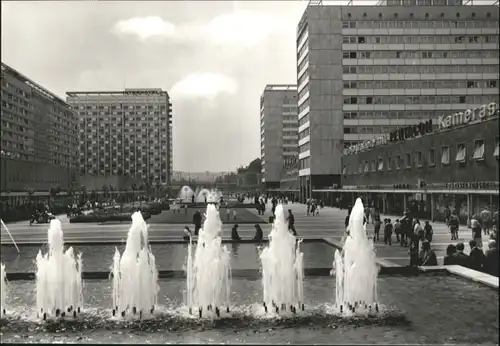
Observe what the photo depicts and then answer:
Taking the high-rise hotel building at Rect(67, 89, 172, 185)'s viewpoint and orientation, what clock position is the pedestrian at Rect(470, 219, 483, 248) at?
The pedestrian is roughly at 11 o'clock from the high-rise hotel building.

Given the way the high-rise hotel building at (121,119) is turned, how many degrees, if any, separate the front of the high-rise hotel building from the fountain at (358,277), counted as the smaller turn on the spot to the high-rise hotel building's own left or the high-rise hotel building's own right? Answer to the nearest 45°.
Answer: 0° — it already faces it

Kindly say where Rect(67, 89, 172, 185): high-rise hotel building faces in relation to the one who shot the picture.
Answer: facing the viewer

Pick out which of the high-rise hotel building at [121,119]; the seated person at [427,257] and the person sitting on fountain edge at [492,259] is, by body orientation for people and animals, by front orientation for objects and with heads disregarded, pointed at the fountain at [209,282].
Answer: the high-rise hotel building

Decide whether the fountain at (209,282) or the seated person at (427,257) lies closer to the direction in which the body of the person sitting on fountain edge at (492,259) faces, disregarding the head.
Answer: the seated person

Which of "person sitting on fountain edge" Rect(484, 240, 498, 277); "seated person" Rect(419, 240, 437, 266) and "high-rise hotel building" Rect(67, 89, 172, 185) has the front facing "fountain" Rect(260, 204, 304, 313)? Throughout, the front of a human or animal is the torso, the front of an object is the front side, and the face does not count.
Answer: the high-rise hotel building

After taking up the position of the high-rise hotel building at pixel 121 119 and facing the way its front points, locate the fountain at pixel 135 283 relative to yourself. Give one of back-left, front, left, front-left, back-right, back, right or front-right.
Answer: front

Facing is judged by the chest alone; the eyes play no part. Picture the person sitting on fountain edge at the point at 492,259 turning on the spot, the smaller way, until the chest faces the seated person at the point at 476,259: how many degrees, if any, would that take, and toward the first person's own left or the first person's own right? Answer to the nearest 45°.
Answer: approximately 90° to the first pedestrian's own left
